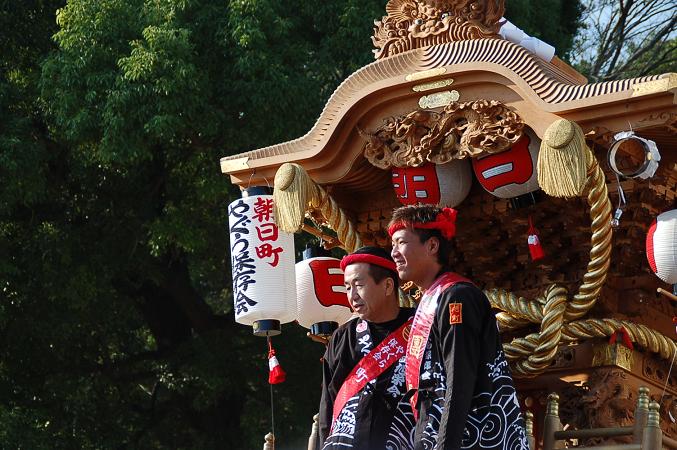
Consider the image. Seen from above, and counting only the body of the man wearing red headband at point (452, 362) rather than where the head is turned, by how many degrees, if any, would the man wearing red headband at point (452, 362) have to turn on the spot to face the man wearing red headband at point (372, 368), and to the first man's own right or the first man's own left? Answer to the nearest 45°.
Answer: approximately 45° to the first man's own right

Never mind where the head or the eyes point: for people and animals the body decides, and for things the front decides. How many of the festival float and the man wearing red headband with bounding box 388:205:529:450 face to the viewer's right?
0

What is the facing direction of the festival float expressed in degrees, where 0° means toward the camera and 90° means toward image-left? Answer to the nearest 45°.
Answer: approximately 45°
